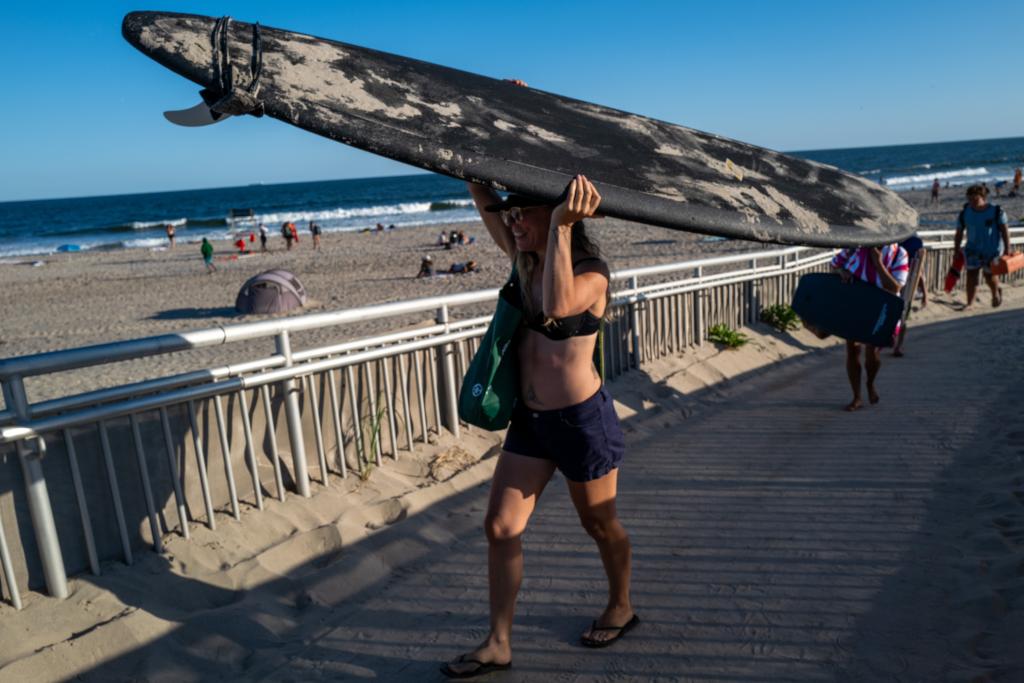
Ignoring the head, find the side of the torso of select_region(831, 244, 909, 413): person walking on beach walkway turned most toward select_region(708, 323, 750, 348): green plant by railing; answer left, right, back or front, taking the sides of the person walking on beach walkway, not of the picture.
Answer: right

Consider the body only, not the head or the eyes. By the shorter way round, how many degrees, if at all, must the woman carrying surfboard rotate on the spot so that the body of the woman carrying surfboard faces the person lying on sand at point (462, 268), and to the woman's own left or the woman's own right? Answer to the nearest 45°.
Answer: approximately 135° to the woman's own right

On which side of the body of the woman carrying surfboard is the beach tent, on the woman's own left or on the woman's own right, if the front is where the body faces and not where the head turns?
on the woman's own right

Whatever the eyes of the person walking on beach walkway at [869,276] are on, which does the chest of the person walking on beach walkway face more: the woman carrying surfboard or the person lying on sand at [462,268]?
the woman carrying surfboard

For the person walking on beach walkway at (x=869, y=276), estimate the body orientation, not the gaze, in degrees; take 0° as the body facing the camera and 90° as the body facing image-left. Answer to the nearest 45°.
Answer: approximately 45°

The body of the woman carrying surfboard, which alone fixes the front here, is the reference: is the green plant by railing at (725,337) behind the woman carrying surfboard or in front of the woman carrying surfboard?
behind

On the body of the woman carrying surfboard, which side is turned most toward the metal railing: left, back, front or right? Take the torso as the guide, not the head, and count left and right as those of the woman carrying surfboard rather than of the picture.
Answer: right
